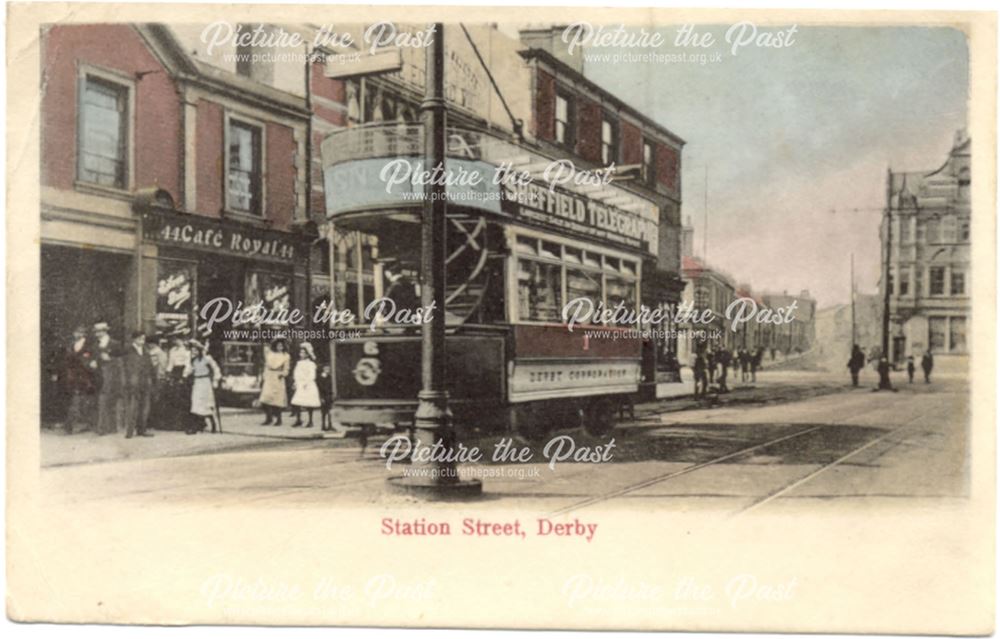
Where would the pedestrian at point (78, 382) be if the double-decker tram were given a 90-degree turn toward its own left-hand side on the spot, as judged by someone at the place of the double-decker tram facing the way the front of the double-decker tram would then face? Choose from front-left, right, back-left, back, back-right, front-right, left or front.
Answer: back-right

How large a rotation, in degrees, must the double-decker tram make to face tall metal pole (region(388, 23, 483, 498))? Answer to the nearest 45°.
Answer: approximately 45° to its left

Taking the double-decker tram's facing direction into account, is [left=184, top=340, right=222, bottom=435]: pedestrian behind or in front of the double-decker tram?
in front

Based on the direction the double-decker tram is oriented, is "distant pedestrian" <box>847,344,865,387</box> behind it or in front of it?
behind

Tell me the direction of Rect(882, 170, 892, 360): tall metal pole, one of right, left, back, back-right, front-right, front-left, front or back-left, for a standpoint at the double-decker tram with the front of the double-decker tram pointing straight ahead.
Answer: back-left

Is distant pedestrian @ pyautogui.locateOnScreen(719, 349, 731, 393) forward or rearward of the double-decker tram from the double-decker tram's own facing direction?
rearward

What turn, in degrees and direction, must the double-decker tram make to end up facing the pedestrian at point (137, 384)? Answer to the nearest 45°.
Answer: approximately 45° to its right

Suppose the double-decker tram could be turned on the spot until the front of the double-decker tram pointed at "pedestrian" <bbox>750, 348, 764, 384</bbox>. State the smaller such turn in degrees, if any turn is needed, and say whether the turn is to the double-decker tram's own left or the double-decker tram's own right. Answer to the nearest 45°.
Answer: approximately 135° to the double-decker tram's own left

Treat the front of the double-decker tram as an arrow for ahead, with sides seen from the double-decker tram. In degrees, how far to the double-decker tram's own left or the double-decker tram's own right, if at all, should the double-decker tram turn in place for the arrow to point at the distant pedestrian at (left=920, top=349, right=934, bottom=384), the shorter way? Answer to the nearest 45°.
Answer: approximately 135° to the double-decker tram's own left
